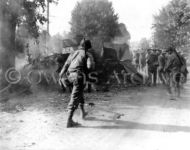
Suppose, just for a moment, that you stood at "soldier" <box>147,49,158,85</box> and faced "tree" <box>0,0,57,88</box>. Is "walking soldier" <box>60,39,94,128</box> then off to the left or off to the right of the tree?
left

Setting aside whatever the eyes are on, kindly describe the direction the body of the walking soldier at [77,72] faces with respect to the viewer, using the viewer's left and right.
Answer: facing away from the viewer and to the right of the viewer

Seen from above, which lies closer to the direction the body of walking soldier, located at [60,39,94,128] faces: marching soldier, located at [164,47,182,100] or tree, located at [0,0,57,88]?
the marching soldier

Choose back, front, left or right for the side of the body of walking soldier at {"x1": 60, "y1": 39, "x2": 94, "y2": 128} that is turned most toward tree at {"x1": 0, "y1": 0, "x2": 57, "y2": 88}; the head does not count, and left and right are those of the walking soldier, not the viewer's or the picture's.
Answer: left
